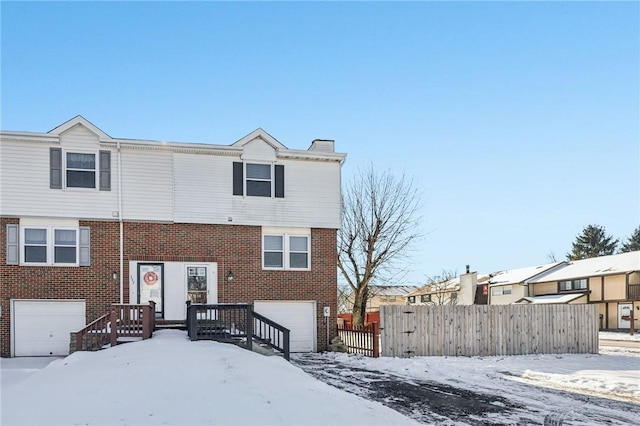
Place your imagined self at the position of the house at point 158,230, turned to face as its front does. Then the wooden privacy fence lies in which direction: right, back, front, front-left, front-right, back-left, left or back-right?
left

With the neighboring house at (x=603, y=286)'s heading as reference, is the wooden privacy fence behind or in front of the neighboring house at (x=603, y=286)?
in front

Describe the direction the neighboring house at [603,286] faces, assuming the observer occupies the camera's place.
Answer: facing the viewer and to the left of the viewer

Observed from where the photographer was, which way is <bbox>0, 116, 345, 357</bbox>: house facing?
facing the viewer

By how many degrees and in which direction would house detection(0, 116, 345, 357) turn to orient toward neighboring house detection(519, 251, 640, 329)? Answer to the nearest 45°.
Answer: approximately 135° to its left

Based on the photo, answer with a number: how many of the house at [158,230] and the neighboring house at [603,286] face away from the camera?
0

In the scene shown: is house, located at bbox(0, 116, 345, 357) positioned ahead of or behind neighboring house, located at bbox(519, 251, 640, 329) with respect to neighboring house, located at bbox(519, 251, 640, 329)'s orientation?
ahead

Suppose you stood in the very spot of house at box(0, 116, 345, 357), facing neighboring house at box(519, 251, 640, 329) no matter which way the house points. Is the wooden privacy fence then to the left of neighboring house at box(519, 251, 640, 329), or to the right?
right
